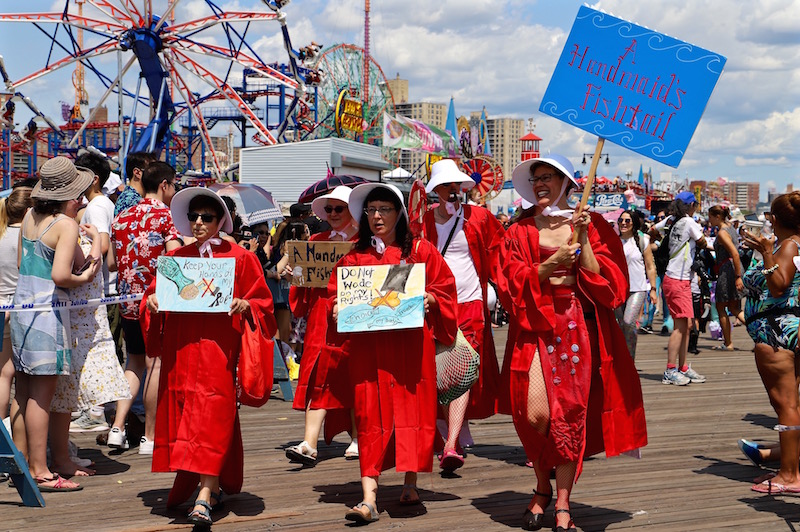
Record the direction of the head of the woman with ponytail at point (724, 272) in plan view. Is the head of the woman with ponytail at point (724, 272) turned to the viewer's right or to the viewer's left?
to the viewer's left

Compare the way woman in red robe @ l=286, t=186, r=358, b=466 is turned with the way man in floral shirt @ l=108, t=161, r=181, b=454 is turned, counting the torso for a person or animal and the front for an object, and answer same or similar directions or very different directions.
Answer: very different directions

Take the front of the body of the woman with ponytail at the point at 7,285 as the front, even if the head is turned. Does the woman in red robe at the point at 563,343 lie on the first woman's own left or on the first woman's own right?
on the first woman's own right

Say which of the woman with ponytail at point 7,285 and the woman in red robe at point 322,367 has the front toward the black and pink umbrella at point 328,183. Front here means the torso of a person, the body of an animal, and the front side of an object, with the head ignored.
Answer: the woman with ponytail

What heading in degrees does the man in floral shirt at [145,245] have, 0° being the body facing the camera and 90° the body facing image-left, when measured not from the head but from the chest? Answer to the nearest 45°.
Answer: approximately 225°

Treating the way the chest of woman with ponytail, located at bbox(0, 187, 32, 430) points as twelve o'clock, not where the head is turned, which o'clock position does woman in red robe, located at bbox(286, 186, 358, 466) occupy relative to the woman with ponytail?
The woman in red robe is roughly at 2 o'clock from the woman with ponytail.

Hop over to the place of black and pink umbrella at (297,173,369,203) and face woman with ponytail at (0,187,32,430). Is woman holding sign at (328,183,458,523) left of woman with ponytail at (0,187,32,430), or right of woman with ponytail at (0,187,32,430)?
left

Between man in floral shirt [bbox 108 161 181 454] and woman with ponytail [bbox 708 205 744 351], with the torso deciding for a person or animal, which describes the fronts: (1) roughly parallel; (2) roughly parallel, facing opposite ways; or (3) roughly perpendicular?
roughly perpendicular

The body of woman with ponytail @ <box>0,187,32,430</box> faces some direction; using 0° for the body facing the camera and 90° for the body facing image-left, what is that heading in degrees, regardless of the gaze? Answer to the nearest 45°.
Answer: approximately 225°

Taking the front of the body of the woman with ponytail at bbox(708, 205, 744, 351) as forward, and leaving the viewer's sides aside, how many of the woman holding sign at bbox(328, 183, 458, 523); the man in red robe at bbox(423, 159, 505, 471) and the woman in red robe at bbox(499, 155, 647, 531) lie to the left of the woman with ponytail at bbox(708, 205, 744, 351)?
3
